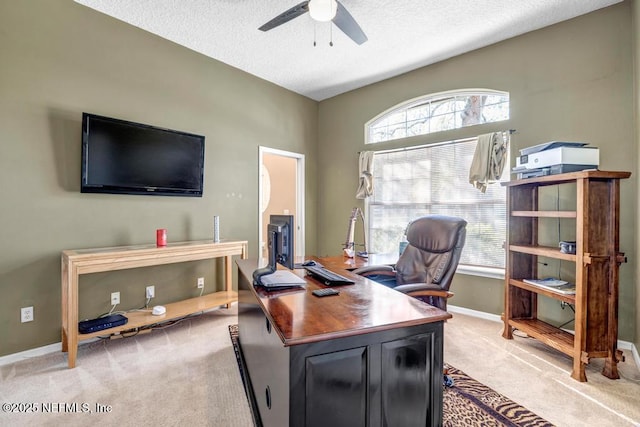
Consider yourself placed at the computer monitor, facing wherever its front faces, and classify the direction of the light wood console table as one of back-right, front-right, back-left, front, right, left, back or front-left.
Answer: left

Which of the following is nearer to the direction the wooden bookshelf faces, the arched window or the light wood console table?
the light wood console table

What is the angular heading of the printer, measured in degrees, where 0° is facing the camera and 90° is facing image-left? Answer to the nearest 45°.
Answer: approximately 45°

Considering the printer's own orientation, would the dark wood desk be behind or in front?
in front

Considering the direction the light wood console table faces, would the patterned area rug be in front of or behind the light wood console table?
in front

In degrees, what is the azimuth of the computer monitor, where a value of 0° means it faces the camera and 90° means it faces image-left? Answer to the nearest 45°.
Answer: approximately 225°

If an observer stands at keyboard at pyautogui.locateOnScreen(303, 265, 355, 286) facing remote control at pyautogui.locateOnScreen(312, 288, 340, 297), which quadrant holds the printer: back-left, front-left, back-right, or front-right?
back-left

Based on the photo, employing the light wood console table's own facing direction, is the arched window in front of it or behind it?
in front

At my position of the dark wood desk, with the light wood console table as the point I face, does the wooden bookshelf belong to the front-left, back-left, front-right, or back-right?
back-right

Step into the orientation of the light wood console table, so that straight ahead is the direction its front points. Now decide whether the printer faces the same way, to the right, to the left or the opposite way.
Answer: the opposite way

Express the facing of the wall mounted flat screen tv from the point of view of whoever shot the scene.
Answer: facing the viewer and to the right of the viewer

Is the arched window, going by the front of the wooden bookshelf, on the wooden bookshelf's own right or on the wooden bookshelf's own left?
on the wooden bookshelf's own right
